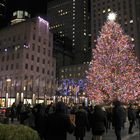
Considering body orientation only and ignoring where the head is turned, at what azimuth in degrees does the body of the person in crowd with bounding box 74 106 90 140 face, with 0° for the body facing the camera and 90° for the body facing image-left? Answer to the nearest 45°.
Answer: approximately 180°

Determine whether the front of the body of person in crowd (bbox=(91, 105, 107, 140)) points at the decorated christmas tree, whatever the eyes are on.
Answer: yes

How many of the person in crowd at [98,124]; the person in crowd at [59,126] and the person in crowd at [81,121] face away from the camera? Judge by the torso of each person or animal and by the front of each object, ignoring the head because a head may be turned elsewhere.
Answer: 3

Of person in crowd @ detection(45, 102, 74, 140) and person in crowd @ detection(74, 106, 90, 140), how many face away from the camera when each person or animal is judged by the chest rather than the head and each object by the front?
2

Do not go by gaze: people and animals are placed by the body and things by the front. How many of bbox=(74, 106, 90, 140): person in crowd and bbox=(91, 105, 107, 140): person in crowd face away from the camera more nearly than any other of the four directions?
2

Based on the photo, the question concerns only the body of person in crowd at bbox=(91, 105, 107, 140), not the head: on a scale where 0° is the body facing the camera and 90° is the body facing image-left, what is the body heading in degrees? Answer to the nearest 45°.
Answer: approximately 180°

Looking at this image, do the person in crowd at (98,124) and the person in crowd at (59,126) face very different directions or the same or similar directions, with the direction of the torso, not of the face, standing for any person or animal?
same or similar directions

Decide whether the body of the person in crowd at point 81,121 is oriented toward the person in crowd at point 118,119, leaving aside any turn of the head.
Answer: no

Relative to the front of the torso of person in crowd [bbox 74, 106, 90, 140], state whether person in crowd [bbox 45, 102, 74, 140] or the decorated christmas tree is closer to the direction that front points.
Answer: the decorated christmas tree

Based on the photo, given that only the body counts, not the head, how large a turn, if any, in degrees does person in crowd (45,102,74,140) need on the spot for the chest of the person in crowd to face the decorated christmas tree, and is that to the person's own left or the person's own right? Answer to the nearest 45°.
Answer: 0° — they already face it

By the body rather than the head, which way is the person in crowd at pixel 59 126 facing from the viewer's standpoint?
away from the camera

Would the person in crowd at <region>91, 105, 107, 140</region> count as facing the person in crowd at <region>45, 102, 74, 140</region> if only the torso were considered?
no

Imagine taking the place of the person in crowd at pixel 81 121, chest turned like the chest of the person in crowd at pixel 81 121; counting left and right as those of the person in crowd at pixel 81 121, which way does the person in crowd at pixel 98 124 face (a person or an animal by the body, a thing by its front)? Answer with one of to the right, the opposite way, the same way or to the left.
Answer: the same way

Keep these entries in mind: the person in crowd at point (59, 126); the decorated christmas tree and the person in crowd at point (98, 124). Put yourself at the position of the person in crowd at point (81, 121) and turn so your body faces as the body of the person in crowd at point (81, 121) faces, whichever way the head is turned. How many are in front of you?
1

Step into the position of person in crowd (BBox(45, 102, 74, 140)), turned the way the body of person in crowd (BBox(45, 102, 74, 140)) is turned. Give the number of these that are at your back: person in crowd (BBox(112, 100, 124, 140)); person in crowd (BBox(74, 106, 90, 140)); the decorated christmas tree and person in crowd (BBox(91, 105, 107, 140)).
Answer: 0
